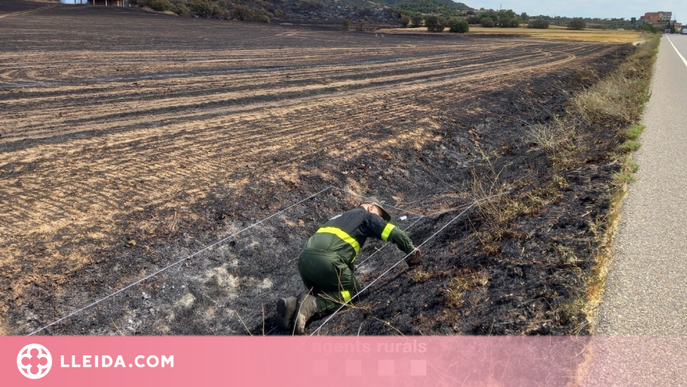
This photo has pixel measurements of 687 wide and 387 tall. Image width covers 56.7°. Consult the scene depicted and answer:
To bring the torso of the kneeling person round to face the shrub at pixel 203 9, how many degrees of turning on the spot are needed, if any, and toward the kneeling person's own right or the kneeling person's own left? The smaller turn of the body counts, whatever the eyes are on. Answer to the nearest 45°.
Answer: approximately 45° to the kneeling person's own left

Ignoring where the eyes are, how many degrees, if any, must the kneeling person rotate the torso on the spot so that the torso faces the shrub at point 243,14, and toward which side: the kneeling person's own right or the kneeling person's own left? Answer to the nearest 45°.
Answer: approximately 45° to the kneeling person's own left

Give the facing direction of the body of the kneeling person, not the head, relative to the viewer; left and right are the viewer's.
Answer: facing away from the viewer and to the right of the viewer

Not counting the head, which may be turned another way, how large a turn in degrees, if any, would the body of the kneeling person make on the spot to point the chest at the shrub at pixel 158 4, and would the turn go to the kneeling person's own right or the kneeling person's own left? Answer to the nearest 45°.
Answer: approximately 45° to the kneeling person's own left
